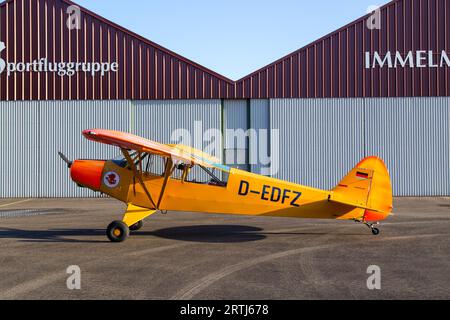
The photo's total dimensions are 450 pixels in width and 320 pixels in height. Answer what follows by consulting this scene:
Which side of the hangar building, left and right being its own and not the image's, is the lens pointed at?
front

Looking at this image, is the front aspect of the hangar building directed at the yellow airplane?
yes

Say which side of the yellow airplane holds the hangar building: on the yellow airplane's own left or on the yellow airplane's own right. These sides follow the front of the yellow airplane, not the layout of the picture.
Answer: on the yellow airplane's own right

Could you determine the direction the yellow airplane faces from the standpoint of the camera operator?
facing to the left of the viewer

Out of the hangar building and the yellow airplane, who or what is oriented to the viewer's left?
the yellow airplane

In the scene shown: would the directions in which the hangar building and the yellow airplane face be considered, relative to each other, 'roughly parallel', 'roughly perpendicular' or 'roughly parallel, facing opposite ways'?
roughly perpendicular

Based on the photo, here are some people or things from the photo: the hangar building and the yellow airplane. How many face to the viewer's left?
1
